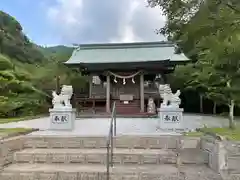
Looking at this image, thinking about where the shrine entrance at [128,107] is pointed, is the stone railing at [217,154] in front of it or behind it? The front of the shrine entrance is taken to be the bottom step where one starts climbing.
in front

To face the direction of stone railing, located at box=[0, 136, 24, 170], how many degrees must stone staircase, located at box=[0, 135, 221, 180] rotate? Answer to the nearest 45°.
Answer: approximately 90° to its right

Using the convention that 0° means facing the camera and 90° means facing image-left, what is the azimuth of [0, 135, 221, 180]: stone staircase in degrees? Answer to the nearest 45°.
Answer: approximately 0°

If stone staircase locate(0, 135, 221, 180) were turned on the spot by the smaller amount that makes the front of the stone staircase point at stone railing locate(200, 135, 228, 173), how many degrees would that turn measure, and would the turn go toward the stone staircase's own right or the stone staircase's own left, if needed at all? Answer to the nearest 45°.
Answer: approximately 45° to the stone staircase's own left

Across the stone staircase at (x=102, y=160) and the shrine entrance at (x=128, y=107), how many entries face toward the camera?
2

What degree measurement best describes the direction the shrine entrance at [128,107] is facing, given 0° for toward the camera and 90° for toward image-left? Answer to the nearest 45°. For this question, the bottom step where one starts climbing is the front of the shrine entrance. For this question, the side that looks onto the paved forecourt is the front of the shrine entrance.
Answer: approximately 0°
